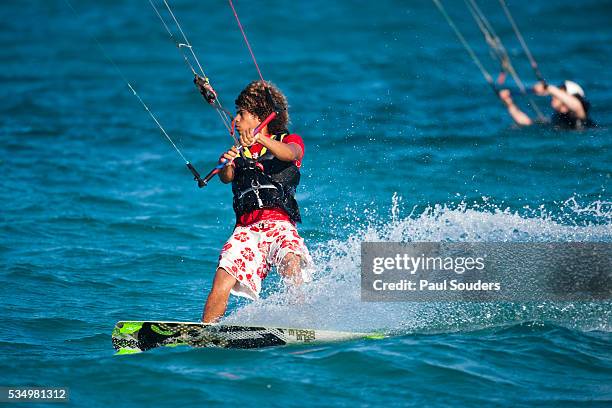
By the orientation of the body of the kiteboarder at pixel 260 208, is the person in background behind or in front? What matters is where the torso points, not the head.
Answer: behind

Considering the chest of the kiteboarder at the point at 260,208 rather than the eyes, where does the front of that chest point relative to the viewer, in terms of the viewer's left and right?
facing the viewer and to the left of the viewer
